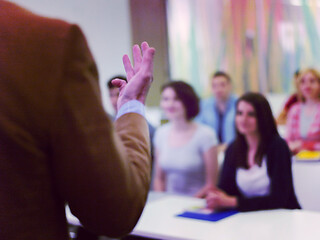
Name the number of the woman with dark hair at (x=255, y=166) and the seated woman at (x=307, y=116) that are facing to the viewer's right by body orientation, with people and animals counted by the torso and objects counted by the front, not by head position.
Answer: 0

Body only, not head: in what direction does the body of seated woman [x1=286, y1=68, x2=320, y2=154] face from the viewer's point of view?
toward the camera

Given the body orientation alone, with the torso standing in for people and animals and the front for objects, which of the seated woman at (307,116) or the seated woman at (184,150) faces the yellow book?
the seated woman at (307,116)

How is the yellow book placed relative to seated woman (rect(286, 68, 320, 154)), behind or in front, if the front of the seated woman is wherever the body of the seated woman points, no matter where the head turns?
in front

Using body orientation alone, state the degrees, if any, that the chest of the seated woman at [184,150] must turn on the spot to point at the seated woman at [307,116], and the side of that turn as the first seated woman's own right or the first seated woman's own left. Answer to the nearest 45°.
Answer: approximately 180°

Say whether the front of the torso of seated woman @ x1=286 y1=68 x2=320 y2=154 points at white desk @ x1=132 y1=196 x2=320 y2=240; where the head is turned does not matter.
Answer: yes

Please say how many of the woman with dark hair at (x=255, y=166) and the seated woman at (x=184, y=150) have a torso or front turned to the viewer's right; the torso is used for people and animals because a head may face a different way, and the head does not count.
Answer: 0

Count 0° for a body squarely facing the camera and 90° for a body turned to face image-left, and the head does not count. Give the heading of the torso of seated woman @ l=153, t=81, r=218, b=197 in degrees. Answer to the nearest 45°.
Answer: approximately 45°

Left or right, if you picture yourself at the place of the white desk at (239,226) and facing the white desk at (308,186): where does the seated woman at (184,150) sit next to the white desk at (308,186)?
left

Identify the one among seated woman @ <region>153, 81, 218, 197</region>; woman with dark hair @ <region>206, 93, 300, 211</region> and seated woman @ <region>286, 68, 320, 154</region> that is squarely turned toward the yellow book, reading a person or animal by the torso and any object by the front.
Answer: seated woman @ <region>286, 68, 320, 154</region>

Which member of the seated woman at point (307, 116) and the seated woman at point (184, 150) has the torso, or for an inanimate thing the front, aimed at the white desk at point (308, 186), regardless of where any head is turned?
the seated woman at point (307, 116)

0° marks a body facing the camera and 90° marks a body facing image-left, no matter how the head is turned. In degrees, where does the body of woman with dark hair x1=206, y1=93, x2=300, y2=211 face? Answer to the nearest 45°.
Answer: approximately 45°
